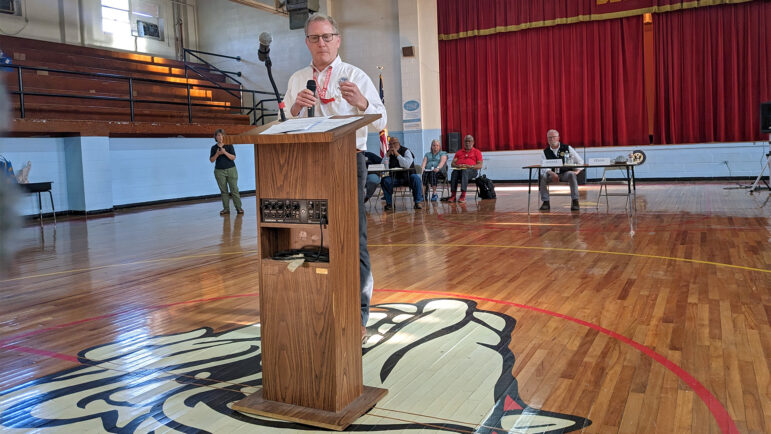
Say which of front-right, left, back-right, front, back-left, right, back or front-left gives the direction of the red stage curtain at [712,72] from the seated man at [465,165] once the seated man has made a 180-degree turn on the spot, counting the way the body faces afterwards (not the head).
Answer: front

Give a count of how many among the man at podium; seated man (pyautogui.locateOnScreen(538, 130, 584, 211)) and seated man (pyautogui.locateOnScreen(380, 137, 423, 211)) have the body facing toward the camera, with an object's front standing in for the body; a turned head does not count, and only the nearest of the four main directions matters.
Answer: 3

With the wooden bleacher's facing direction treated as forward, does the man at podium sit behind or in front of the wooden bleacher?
in front

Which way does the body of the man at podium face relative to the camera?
toward the camera

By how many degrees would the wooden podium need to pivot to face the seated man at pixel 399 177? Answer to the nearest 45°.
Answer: approximately 45° to its left

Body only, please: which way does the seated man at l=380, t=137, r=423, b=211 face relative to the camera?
toward the camera

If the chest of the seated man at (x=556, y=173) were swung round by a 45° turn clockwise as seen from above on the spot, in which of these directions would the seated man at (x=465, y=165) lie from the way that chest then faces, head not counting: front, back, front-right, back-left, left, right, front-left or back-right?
right

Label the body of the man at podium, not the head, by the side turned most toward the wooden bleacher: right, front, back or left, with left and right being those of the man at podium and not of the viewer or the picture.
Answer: back

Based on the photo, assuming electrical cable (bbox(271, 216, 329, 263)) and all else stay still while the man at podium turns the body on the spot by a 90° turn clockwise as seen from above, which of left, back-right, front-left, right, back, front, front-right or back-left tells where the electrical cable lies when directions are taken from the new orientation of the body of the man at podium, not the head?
left

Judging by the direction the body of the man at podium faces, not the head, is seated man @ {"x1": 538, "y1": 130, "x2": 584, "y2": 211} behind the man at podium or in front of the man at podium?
behind

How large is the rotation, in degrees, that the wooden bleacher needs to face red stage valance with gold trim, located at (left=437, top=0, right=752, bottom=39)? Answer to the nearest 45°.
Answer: approximately 45° to its left

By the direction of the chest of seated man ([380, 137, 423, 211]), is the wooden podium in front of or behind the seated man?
in front

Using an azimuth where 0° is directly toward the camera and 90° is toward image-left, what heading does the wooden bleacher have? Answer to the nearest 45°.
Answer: approximately 315°

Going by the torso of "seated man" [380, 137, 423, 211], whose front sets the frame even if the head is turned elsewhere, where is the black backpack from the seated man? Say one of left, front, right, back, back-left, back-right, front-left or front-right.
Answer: back-left

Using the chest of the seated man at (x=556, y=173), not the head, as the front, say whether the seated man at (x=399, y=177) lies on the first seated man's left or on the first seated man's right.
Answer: on the first seated man's right

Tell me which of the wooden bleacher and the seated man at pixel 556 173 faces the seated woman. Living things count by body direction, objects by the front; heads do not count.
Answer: the wooden bleacher
